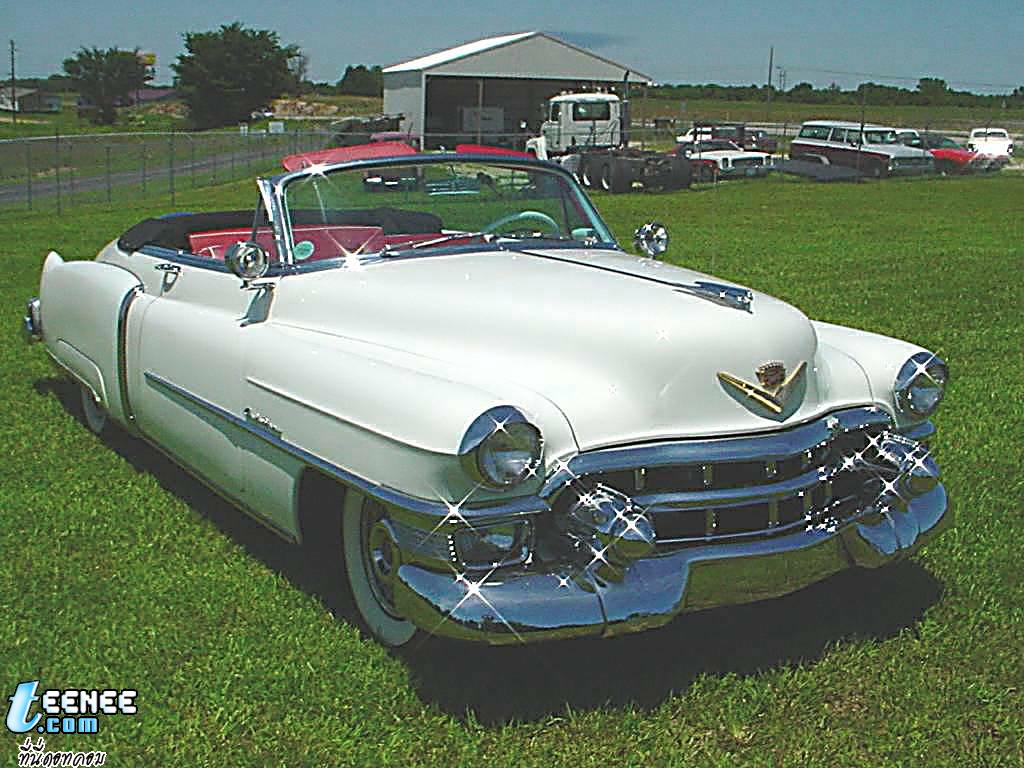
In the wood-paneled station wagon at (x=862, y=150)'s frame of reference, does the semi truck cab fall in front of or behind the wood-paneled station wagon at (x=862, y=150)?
behind

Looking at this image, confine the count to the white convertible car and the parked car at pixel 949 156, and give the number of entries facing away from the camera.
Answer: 0

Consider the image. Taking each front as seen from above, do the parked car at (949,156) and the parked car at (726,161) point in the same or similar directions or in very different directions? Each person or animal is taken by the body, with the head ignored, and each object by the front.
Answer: same or similar directions

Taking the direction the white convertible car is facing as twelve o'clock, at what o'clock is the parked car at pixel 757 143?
The parked car is roughly at 8 o'clock from the white convertible car.

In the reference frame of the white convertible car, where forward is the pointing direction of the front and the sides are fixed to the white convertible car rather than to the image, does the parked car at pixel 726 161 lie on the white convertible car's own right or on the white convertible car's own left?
on the white convertible car's own left

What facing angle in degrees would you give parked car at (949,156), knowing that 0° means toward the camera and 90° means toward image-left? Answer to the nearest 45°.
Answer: approximately 315°

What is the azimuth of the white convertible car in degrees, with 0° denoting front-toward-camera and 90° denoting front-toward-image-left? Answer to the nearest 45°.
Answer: approximately 315°

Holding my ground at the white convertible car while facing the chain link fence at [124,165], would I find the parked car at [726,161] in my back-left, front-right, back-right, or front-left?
front-right

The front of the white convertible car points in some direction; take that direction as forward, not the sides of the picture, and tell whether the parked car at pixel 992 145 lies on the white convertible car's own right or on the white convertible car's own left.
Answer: on the white convertible car's own left

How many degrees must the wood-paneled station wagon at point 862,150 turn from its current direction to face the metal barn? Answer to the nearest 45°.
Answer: approximately 180°

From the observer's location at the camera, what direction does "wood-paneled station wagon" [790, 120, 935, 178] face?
facing the viewer and to the right of the viewer
